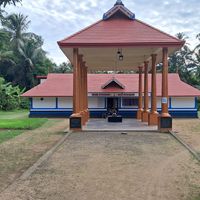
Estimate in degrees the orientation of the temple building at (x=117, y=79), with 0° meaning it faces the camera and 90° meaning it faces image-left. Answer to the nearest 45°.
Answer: approximately 0°

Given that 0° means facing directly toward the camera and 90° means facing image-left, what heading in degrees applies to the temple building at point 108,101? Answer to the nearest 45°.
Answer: approximately 0°

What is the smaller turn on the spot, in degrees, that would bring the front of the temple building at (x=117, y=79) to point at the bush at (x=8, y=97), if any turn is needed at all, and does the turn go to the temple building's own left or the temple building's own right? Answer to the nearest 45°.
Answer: approximately 135° to the temple building's own right

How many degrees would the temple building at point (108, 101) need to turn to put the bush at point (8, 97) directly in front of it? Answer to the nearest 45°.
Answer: approximately 135° to its right
